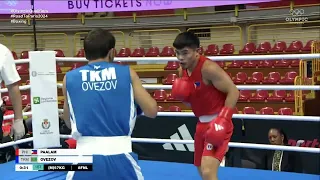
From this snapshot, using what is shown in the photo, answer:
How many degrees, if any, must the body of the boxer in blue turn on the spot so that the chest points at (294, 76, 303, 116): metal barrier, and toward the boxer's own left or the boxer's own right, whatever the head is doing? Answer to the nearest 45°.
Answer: approximately 45° to the boxer's own right

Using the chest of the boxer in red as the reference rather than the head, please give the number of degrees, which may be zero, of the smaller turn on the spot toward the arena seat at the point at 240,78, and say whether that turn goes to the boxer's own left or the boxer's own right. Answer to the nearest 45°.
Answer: approximately 135° to the boxer's own right

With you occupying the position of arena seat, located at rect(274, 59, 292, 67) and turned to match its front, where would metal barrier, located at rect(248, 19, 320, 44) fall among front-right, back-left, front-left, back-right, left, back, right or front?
back-right

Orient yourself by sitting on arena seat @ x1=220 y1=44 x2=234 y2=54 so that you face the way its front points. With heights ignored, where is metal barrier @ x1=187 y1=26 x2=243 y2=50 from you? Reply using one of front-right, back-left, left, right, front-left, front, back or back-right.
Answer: back-right

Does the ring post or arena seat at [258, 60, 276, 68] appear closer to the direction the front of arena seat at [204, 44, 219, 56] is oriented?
the ring post

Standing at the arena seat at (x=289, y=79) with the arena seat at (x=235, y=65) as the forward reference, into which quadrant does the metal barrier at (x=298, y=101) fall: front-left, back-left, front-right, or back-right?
back-left

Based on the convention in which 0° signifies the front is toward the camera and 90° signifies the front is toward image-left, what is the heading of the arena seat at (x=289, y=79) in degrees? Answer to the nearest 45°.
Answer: approximately 45°

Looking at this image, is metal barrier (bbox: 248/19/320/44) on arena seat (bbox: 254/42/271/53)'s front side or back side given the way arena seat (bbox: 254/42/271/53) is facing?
on the back side
